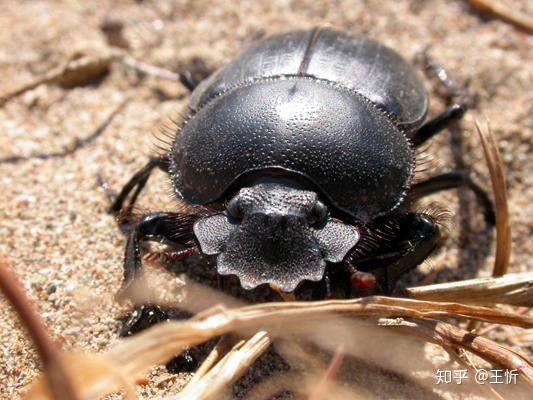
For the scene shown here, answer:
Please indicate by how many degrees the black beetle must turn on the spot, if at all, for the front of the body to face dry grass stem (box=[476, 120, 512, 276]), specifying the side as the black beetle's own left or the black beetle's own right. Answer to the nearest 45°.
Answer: approximately 90° to the black beetle's own left

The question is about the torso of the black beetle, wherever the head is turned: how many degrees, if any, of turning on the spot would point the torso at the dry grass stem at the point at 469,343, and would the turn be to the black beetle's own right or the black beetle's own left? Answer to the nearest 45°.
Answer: approximately 90° to the black beetle's own left

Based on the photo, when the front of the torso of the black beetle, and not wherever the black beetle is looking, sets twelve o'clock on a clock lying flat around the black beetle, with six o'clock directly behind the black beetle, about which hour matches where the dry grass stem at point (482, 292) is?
The dry grass stem is roughly at 9 o'clock from the black beetle.

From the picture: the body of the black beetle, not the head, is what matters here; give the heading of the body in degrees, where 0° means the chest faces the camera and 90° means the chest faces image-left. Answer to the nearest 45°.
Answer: approximately 0°
